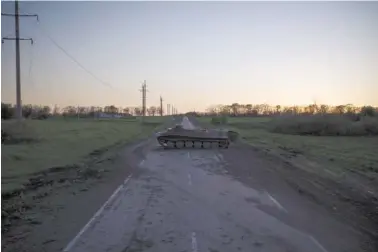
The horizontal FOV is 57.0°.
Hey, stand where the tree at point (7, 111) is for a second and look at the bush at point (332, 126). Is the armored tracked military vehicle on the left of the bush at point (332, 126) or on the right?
right

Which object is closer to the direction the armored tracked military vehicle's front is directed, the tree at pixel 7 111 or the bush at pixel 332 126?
the tree

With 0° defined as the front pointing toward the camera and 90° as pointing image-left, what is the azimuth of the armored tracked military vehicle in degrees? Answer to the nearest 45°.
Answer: approximately 90°

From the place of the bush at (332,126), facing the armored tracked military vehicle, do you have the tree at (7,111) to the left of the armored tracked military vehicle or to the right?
right

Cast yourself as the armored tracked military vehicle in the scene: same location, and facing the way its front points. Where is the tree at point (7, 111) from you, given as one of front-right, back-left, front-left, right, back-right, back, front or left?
front-right

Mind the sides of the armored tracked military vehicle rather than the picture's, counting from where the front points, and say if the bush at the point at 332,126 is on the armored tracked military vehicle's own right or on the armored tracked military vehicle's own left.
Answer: on the armored tracked military vehicle's own right
